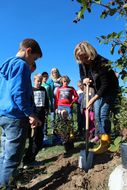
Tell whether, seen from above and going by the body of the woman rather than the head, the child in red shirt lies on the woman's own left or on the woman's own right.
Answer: on the woman's own right

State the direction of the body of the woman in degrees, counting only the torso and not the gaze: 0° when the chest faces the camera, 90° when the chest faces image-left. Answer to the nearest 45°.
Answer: approximately 45°

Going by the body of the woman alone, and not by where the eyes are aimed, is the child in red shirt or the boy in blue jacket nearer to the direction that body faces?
the boy in blue jacket

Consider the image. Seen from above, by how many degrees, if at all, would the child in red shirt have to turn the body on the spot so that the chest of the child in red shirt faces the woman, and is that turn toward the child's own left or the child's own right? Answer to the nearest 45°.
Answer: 0° — they already face them

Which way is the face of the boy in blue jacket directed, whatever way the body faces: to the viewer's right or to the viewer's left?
to the viewer's right

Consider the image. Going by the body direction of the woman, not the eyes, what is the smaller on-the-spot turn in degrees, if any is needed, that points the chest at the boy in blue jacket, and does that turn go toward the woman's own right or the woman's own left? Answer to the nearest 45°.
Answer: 0° — they already face them

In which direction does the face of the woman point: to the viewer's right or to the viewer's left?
to the viewer's left

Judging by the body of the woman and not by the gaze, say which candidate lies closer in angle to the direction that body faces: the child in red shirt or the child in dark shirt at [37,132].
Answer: the child in dark shirt

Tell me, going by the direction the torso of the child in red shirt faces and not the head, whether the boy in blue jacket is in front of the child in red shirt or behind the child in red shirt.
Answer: in front

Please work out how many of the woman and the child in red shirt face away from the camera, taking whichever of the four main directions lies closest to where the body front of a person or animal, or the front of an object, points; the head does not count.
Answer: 0

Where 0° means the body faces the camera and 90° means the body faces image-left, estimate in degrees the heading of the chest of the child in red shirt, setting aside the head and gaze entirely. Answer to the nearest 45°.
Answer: approximately 0°

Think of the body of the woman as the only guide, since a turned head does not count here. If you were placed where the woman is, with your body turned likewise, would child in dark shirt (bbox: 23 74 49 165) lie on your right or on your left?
on your right
